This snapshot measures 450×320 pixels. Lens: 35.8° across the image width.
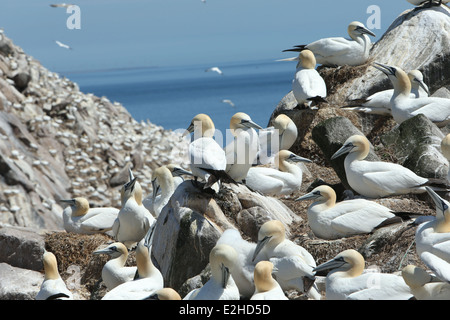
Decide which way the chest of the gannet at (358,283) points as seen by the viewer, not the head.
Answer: to the viewer's left

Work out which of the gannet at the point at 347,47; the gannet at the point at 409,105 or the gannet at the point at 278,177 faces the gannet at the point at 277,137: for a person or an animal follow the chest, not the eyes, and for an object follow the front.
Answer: the gannet at the point at 409,105

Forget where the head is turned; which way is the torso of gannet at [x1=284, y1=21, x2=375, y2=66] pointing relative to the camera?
to the viewer's right

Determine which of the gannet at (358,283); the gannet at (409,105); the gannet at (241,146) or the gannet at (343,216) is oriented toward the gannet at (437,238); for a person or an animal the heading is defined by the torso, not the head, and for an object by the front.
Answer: the gannet at (241,146)

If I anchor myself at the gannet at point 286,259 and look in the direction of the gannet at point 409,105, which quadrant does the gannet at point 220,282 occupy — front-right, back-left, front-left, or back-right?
back-left

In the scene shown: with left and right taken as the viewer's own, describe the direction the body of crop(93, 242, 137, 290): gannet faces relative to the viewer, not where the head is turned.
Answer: facing to the left of the viewer

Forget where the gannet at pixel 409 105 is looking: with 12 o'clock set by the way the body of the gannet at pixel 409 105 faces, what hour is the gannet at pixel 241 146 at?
the gannet at pixel 241 146 is roughly at 12 o'clock from the gannet at pixel 409 105.

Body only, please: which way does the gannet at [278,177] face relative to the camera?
to the viewer's right

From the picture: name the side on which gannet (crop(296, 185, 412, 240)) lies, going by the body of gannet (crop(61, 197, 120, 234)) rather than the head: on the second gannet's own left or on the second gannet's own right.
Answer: on the second gannet's own left

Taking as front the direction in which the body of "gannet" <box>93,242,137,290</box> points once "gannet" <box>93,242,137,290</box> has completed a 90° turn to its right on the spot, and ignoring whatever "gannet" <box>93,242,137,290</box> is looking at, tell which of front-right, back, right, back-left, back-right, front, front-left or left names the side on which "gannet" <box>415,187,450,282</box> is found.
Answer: back-right

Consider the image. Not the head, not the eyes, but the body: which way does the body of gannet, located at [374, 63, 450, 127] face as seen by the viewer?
to the viewer's left
